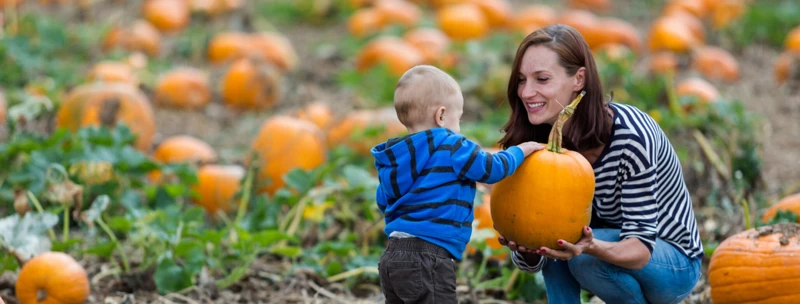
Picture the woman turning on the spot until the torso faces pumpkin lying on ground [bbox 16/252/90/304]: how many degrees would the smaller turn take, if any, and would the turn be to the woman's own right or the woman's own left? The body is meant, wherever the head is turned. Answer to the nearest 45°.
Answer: approximately 45° to the woman's own right

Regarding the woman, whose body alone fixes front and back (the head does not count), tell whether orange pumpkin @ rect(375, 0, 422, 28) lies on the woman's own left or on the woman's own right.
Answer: on the woman's own right

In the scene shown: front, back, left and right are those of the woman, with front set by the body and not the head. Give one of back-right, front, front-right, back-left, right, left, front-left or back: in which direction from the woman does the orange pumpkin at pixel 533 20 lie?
back-right

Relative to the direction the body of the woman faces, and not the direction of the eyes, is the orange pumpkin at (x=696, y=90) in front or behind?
behind

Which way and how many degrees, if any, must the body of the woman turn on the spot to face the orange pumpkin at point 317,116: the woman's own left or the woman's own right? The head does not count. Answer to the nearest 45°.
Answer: approximately 90° to the woman's own right

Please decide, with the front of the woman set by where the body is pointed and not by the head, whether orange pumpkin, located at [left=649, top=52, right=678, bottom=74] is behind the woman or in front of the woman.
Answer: behind

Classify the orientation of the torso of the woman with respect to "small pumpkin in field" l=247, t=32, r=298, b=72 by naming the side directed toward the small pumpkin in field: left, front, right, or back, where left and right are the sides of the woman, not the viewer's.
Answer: right

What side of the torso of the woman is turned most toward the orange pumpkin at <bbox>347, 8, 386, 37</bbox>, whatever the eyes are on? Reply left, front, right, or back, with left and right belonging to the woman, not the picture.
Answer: right

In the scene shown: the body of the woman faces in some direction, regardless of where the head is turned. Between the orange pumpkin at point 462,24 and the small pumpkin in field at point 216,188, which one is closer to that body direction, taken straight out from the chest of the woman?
the small pumpkin in field

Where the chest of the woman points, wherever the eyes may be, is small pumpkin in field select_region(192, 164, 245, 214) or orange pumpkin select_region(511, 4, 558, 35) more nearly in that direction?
the small pumpkin in field

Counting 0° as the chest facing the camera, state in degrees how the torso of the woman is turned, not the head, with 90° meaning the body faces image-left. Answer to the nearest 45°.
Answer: approximately 45°

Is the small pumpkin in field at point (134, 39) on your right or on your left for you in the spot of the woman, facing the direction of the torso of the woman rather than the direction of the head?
on your right
